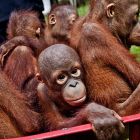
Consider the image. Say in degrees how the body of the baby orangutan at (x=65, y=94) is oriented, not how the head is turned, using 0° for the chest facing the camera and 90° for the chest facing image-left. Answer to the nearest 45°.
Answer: approximately 315°
